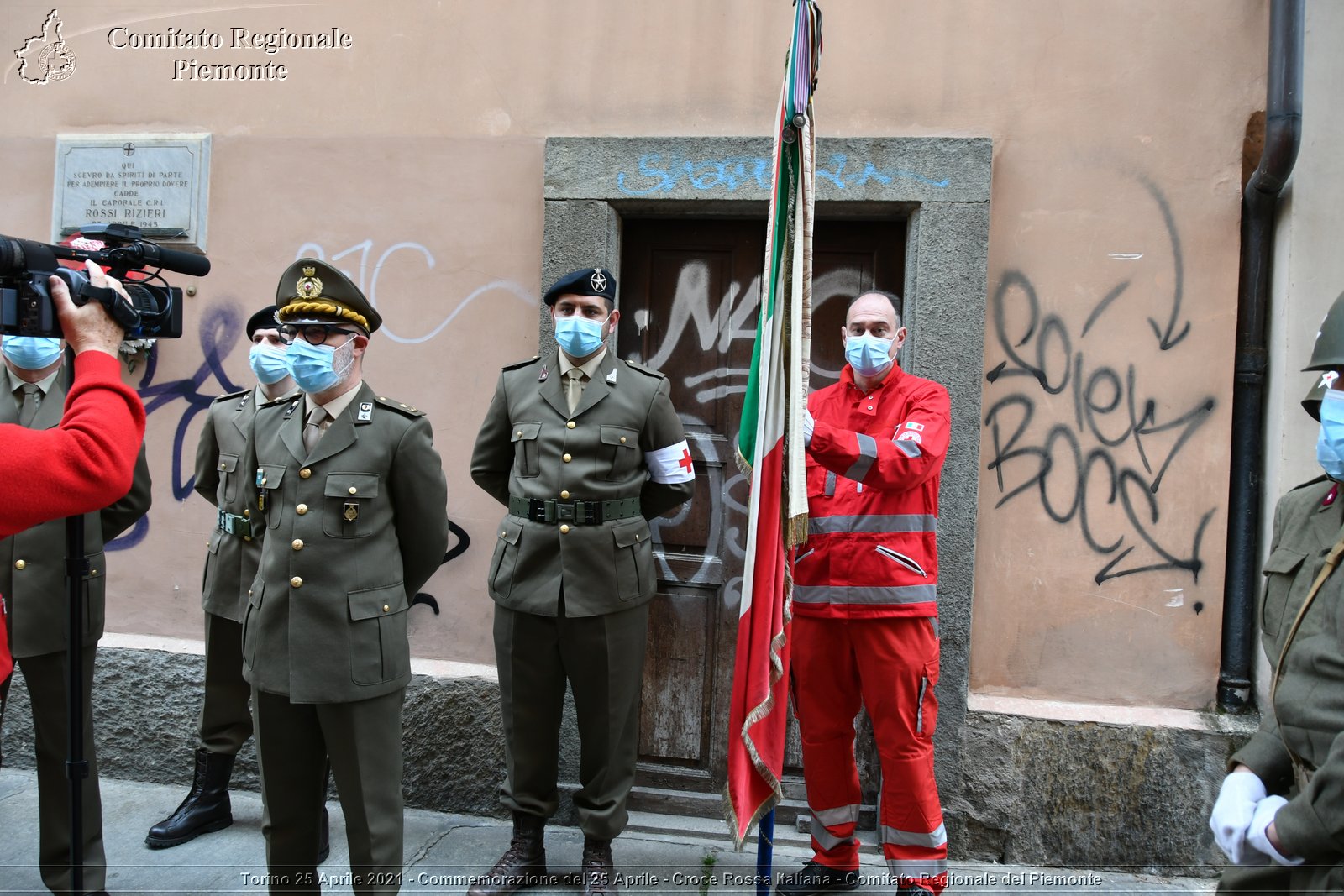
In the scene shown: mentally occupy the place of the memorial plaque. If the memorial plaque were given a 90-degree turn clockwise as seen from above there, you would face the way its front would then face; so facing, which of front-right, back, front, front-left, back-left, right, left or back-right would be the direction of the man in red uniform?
back-left

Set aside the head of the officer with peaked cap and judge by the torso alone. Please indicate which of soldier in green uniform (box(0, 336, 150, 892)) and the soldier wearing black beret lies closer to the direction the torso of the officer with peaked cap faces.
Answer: the soldier in green uniform

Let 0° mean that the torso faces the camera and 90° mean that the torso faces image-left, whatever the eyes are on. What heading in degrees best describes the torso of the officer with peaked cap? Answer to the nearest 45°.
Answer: approximately 45°

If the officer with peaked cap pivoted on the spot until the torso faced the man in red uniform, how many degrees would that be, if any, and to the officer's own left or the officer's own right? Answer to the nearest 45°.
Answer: approximately 135° to the officer's own left

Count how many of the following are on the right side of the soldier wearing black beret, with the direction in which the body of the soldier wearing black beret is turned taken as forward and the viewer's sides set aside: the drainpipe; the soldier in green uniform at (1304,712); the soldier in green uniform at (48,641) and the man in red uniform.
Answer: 1

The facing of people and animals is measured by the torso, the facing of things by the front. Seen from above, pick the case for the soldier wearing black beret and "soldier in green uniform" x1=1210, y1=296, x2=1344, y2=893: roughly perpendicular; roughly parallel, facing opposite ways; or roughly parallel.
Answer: roughly perpendicular

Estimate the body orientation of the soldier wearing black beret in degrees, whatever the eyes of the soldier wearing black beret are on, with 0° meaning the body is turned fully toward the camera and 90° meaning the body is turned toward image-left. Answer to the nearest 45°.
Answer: approximately 0°

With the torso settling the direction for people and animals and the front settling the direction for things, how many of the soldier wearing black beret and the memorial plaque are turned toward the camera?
2

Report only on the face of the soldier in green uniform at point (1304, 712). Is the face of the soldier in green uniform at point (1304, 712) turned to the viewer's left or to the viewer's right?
to the viewer's left

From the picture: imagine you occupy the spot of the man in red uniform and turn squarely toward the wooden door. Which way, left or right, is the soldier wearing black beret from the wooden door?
left

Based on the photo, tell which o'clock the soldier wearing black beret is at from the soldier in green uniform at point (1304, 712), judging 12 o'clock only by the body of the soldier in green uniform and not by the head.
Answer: The soldier wearing black beret is roughly at 2 o'clock from the soldier in green uniform.

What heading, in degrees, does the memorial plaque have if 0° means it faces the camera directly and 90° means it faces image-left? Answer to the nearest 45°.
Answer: approximately 0°
